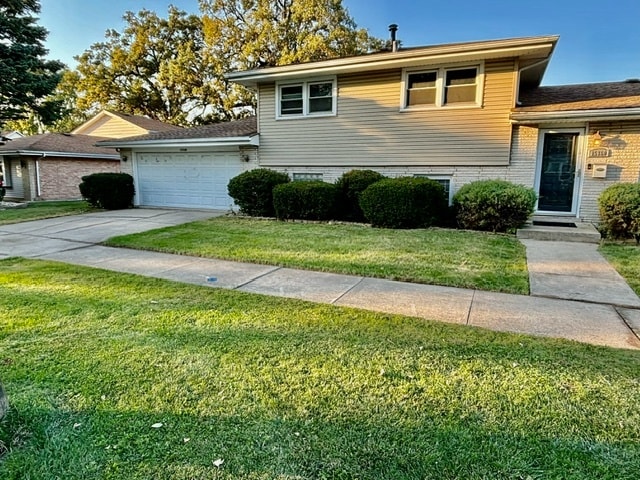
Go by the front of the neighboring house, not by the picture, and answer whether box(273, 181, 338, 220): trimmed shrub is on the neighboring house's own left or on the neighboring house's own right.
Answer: on the neighboring house's own left

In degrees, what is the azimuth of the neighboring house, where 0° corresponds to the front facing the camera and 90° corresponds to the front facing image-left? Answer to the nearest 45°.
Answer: approximately 45°

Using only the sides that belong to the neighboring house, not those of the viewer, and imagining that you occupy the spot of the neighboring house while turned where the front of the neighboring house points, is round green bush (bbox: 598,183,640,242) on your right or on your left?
on your left

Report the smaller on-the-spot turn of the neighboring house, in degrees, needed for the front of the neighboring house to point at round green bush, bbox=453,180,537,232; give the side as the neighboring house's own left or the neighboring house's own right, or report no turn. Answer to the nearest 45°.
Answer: approximately 90° to the neighboring house's own left

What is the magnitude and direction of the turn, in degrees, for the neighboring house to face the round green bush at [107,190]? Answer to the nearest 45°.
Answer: approximately 45° to its left

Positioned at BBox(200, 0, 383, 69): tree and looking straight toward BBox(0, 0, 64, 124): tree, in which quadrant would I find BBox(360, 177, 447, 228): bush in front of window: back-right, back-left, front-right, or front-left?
front-left

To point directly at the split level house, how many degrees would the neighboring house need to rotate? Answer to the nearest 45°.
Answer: approximately 90° to its left

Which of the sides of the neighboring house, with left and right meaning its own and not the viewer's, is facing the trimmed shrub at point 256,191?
left

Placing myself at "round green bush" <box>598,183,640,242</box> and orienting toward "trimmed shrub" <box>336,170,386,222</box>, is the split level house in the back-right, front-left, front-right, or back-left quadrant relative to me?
front-right

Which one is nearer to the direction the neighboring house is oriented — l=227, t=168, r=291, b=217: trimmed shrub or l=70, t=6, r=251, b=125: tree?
the trimmed shrub

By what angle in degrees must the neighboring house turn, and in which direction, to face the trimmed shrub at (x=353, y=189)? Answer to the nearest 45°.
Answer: approximately 90° to its left

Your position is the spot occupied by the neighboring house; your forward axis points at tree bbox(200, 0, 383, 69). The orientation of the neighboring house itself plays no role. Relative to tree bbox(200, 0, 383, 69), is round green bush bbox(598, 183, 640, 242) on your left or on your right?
right

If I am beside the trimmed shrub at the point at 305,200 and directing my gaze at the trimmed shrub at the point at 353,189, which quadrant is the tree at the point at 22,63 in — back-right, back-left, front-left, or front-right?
back-left

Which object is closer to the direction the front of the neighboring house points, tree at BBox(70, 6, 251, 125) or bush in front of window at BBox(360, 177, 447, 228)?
the bush in front of window

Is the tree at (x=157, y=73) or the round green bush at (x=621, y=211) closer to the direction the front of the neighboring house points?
the round green bush
